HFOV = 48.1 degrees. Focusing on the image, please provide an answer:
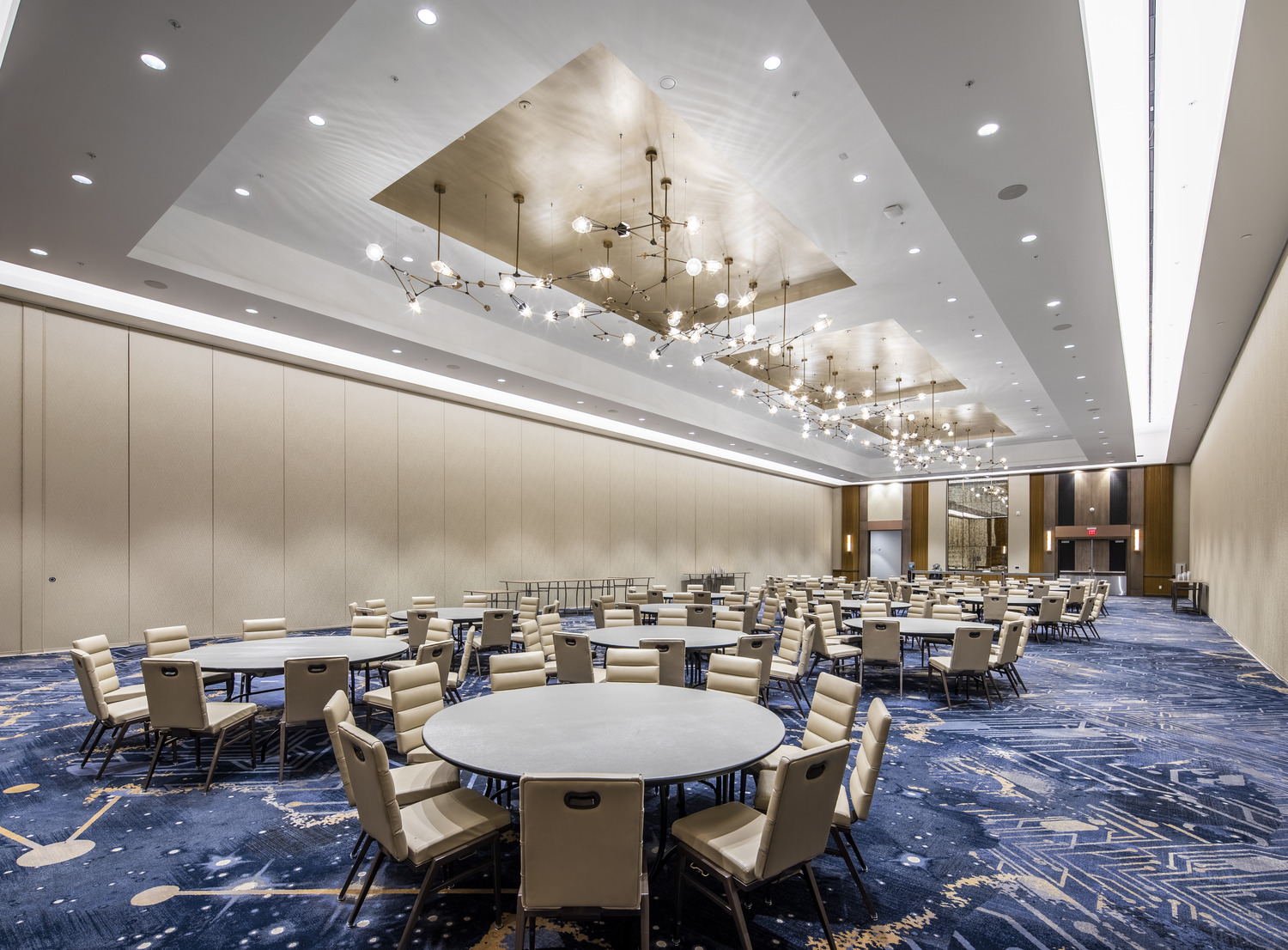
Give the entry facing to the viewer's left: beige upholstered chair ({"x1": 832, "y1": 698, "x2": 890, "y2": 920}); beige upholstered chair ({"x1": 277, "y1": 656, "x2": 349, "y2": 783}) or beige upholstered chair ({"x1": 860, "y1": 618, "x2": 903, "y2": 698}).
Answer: beige upholstered chair ({"x1": 832, "y1": 698, "x2": 890, "y2": 920})

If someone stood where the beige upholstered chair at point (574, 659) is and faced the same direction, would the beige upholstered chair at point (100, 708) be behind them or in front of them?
behind

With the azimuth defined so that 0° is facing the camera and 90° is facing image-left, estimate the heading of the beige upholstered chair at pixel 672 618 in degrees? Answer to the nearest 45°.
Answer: approximately 0°

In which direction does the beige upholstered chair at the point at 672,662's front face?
away from the camera

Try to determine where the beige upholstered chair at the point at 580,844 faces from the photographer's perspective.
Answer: facing away from the viewer

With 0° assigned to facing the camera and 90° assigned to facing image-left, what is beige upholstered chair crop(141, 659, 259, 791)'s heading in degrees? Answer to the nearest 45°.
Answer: approximately 225°

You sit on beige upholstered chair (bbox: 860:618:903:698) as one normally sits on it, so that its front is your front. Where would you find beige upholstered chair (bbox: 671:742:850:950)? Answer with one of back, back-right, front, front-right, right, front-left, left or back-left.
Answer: back

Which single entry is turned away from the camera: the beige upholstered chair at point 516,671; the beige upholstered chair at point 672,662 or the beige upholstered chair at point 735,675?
the beige upholstered chair at point 672,662

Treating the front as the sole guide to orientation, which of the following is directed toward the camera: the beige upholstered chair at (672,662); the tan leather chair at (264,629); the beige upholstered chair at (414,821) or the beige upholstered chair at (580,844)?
the tan leather chair

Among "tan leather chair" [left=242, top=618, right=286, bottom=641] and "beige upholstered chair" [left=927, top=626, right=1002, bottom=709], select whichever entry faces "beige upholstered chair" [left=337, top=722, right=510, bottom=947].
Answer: the tan leather chair
